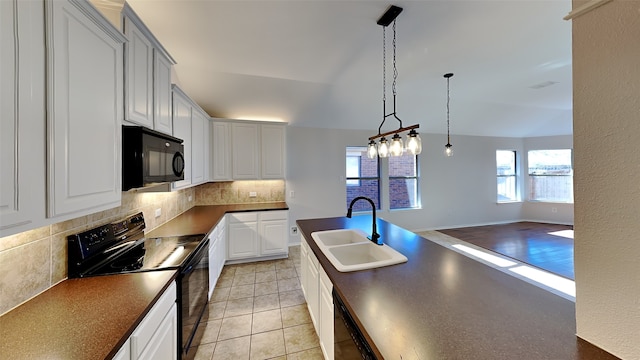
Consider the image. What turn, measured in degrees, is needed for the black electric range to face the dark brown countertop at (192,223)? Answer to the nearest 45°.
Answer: approximately 45° to its left

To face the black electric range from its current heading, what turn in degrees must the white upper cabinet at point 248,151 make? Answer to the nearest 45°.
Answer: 0° — it already faces it

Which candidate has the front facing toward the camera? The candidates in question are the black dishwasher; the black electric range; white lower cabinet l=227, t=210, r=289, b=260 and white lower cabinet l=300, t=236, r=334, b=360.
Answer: white lower cabinet l=227, t=210, r=289, b=260

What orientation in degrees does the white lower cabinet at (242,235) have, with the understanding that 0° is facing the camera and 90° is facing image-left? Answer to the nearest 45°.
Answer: approximately 0°

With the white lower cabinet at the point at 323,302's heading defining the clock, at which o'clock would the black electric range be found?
The black electric range is roughly at 12 o'clock from the white lower cabinet.

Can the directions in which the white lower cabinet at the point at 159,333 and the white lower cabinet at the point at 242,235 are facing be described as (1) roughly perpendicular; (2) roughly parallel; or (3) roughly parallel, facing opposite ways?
roughly perpendicular

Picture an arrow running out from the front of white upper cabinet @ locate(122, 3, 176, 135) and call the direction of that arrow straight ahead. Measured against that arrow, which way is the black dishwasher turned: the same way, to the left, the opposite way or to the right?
the opposite way

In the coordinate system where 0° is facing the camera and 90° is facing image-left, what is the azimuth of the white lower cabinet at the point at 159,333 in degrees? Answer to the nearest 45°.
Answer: approximately 270°

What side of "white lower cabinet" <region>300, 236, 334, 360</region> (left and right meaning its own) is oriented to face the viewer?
left

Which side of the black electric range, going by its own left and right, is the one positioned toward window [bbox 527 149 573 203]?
front

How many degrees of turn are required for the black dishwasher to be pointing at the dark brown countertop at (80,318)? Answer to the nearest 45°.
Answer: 0° — it already faces it

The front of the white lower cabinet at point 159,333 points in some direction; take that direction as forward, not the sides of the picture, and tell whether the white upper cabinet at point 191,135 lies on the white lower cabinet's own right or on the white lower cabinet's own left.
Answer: on the white lower cabinet's own left

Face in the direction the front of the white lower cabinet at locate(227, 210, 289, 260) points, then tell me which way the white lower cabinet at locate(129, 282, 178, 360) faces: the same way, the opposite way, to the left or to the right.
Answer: to the left

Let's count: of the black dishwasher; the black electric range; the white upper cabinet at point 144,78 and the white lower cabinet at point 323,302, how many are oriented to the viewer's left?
2

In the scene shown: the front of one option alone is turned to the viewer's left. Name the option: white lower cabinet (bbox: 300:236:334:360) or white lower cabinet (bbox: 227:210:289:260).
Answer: white lower cabinet (bbox: 300:236:334:360)

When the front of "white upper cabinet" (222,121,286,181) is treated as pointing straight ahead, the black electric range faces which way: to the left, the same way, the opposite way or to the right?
to the left

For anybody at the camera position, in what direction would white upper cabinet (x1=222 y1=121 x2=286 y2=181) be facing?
facing the viewer
